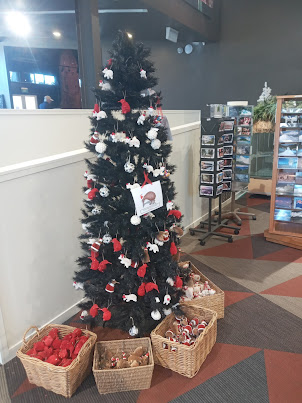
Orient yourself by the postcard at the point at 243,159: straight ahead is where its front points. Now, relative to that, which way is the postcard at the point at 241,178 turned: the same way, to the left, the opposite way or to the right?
the same way

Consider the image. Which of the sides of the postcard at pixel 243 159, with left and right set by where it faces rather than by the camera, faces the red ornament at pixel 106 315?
front

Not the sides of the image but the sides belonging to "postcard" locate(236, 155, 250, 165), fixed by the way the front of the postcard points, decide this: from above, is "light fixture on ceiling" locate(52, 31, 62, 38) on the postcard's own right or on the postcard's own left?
on the postcard's own right

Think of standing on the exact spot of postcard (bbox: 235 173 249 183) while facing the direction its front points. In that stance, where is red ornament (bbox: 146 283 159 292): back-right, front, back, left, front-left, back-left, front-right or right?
front

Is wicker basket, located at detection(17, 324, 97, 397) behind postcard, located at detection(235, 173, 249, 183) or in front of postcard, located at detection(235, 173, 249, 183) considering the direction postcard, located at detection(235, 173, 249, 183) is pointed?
in front

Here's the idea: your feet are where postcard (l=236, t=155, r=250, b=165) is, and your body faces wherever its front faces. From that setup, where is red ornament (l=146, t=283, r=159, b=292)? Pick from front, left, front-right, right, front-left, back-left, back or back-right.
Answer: front

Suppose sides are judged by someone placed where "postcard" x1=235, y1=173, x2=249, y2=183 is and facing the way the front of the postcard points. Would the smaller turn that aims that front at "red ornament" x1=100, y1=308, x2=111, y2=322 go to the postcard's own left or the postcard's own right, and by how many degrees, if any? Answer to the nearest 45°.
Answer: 0° — it already faces it

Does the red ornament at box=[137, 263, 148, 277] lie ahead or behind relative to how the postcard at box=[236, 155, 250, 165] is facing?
ahead

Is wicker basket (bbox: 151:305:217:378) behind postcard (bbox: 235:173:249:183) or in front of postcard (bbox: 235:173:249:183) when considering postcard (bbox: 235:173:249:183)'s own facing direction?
in front

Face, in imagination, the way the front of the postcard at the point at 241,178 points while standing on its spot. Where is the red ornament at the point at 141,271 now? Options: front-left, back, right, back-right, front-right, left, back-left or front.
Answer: front

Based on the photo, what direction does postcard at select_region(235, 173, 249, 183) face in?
toward the camera

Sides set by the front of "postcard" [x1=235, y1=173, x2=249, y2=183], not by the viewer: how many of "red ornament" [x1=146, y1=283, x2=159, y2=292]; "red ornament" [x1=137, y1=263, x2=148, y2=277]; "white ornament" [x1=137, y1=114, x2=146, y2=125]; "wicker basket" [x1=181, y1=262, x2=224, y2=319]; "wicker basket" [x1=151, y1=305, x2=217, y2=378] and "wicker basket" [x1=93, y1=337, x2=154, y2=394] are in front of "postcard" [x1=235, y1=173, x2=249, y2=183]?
6

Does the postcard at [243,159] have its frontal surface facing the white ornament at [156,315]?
yes

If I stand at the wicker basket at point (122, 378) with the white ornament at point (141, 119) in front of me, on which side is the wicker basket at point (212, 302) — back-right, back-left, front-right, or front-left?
front-right

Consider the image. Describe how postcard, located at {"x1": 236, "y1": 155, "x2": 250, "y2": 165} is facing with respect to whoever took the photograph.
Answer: facing the viewer

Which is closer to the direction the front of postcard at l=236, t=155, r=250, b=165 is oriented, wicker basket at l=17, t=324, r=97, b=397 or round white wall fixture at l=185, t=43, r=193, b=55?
the wicker basket

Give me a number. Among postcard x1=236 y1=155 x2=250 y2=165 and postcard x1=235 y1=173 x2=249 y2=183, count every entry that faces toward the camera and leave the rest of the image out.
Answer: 2
